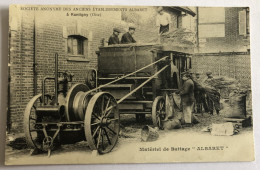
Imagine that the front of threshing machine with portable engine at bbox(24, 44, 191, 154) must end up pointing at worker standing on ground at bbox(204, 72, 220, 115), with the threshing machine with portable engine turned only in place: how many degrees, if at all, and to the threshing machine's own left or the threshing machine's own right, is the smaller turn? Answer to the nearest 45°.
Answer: approximately 135° to the threshing machine's own left

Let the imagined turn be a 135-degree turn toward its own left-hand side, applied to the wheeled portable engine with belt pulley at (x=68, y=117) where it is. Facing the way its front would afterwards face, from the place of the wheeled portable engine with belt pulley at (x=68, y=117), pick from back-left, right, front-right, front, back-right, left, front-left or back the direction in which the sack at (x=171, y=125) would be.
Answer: front

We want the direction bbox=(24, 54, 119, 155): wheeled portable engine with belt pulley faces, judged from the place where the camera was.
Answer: facing the viewer and to the left of the viewer

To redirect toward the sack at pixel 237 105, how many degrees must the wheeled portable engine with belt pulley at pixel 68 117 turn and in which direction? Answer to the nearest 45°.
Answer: approximately 135° to its left
